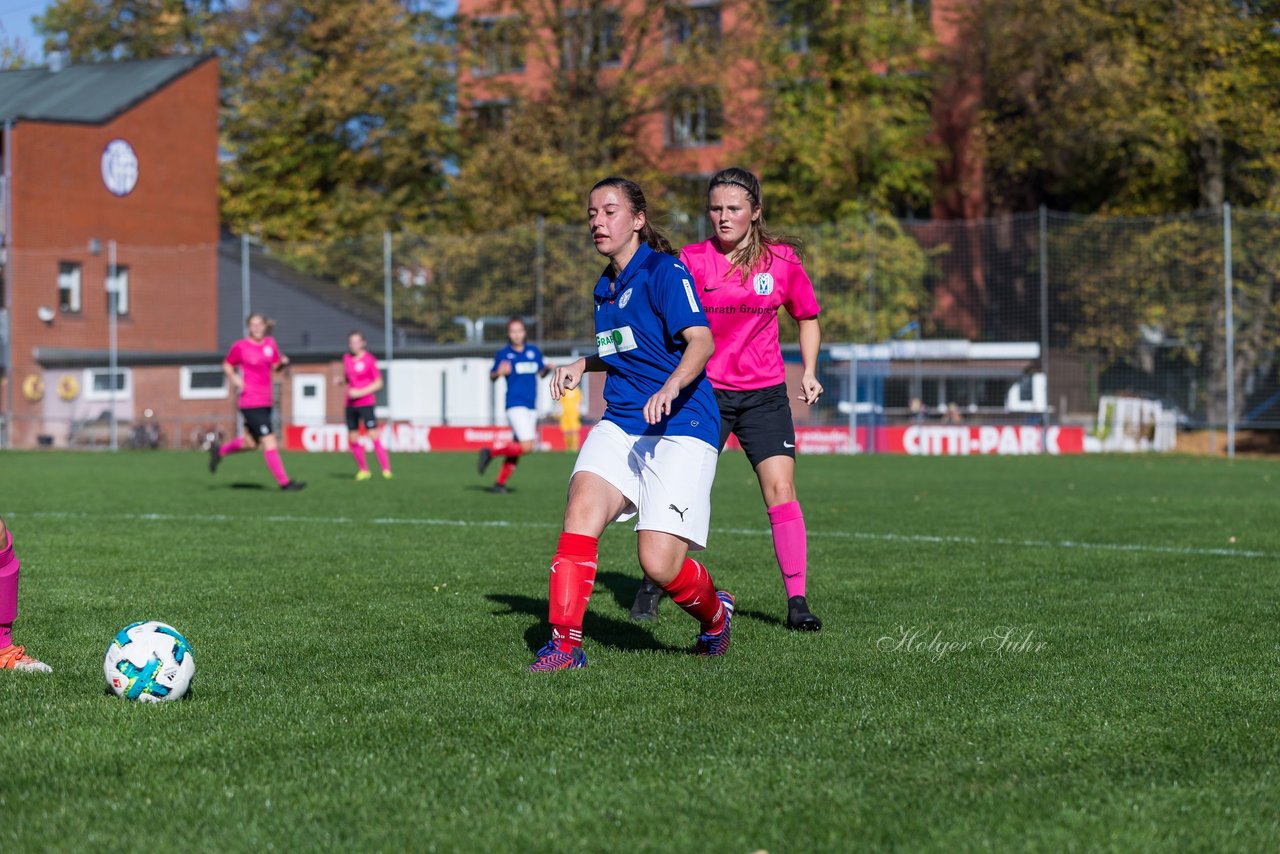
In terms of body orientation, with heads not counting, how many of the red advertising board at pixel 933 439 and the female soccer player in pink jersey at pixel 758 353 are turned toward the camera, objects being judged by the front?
2

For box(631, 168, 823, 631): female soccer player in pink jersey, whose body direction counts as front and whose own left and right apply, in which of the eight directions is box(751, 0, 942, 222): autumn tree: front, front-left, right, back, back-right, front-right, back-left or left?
back

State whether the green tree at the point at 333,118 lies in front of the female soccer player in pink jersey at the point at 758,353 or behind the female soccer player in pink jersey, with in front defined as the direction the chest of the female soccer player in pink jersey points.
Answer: behind

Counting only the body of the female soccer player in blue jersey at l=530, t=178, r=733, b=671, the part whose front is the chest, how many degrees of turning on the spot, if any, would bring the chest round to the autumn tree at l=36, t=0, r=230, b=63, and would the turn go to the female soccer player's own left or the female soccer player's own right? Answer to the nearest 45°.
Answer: approximately 135° to the female soccer player's own right

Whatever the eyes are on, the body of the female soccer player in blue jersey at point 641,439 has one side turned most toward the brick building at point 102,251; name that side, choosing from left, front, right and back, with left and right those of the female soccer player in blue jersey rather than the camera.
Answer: right

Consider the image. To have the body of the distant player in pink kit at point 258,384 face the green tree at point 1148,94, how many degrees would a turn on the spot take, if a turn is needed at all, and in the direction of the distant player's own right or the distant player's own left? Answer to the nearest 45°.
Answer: approximately 90° to the distant player's own left

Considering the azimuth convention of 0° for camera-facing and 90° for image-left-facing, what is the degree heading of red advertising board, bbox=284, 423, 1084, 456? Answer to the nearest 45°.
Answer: approximately 0°

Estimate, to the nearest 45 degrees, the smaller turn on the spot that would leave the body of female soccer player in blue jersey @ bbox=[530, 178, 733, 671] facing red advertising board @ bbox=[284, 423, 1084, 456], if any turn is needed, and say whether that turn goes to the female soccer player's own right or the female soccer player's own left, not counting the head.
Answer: approximately 135° to the female soccer player's own right

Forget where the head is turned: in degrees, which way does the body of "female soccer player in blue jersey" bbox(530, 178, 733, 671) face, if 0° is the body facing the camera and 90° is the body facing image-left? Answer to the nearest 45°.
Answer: approximately 45°

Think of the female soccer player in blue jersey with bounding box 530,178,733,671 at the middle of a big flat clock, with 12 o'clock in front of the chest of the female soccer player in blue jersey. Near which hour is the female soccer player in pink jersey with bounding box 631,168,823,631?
The female soccer player in pink jersey is roughly at 5 o'clock from the female soccer player in blue jersey.
